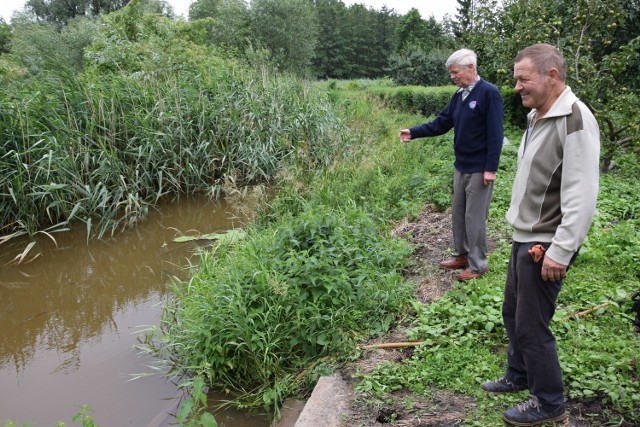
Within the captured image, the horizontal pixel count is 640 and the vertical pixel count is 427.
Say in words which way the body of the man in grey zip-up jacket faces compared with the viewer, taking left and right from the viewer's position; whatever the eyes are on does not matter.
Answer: facing to the left of the viewer

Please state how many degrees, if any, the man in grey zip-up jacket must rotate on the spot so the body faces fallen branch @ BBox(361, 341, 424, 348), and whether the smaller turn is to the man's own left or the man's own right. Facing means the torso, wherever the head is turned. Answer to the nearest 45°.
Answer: approximately 45° to the man's own right

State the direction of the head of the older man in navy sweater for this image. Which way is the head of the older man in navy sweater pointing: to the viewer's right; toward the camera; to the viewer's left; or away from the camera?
to the viewer's left

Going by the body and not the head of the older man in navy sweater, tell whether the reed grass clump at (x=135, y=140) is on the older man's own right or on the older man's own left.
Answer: on the older man's own right

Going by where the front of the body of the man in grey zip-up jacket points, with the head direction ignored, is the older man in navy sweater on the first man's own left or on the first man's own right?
on the first man's own right

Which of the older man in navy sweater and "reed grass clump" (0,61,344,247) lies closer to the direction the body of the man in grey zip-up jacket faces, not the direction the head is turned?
the reed grass clump
